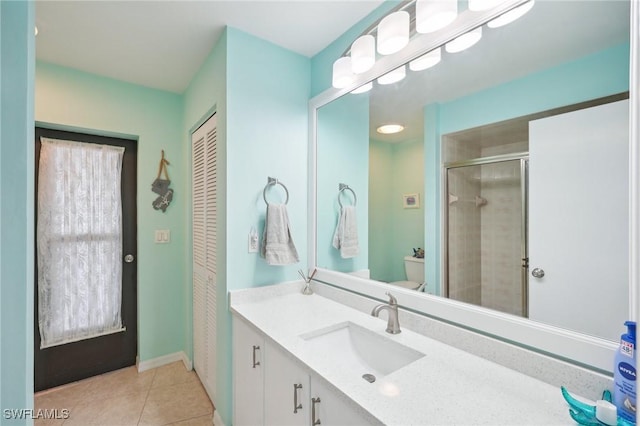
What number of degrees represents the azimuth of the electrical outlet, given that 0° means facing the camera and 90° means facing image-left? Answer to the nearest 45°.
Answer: approximately 0°

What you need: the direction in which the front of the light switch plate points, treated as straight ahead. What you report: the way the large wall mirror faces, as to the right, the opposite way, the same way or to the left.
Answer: to the right

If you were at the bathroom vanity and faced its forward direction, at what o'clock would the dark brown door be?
The dark brown door is roughly at 2 o'clock from the bathroom vanity.

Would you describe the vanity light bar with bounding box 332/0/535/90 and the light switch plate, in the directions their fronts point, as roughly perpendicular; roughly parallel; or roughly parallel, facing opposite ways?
roughly perpendicular

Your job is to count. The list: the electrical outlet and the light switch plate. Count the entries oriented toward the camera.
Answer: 2

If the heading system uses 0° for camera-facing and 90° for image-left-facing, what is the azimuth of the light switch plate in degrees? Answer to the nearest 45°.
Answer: approximately 0°

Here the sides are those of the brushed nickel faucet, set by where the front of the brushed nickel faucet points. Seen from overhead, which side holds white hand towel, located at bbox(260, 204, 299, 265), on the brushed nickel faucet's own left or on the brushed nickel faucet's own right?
on the brushed nickel faucet's own right

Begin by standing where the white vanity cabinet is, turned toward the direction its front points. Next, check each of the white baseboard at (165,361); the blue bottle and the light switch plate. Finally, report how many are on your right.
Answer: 2

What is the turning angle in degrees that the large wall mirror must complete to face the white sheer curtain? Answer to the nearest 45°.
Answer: approximately 45° to its right

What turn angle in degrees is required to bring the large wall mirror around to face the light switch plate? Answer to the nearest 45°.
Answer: approximately 45° to its right

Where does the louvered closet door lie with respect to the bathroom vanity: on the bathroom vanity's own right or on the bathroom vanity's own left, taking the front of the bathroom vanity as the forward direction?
on the bathroom vanity's own right

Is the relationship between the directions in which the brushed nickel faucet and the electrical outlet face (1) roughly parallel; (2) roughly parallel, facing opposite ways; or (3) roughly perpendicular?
roughly perpendicular
